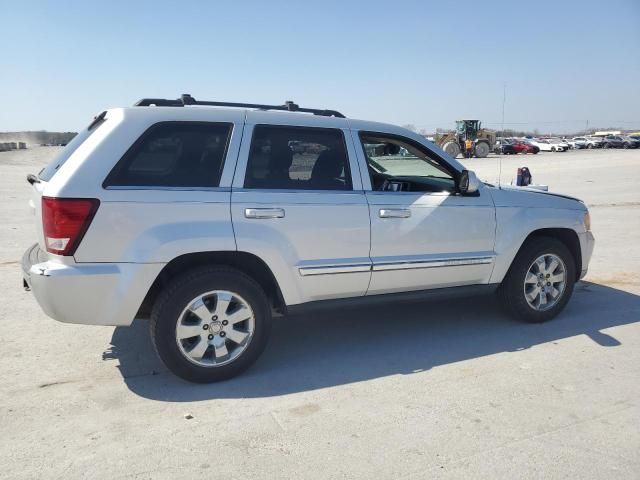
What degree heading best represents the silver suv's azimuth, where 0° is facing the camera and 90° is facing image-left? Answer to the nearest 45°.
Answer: approximately 225°

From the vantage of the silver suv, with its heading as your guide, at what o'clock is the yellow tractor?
The yellow tractor is roughly at 11 o'clock from the silver suv.
